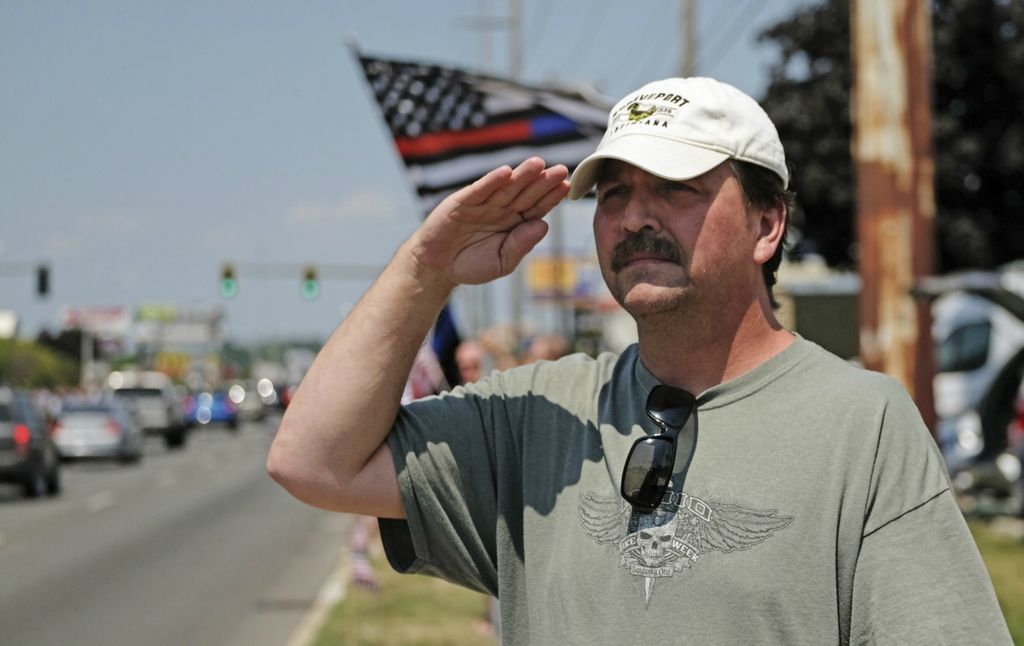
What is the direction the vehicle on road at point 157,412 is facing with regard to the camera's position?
facing away from the viewer

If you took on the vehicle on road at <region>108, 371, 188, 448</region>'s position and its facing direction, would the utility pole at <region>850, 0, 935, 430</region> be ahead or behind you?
behind

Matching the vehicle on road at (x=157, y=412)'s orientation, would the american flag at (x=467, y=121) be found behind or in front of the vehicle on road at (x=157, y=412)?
behind

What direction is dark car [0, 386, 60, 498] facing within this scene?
away from the camera
